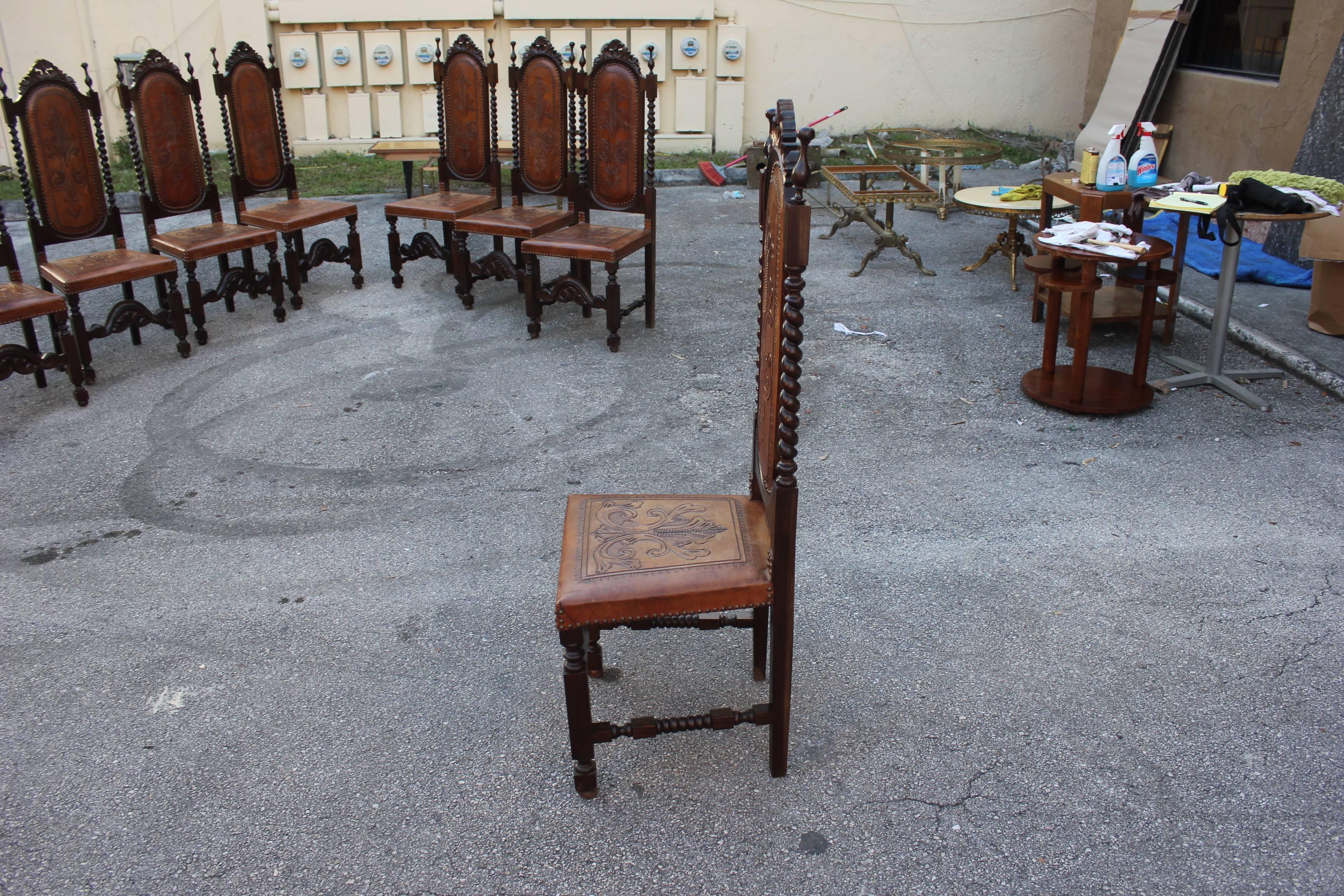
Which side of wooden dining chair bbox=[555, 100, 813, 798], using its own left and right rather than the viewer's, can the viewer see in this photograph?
left

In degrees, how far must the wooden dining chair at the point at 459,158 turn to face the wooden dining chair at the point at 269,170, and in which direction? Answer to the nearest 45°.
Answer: approximately 45° to its right

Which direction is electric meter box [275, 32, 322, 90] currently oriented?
toward the camera

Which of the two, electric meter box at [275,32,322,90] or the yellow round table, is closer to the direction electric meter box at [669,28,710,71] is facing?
the yellow round table

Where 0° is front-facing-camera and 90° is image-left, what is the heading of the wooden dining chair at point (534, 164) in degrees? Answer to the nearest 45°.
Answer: approximately 45°

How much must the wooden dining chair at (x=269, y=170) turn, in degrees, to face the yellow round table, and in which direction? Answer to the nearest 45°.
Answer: approximately 45° to its left

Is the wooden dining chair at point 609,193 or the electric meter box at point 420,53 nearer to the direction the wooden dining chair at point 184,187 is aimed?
the wooden dining chair

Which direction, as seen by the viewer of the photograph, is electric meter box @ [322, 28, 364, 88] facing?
facing the viewer

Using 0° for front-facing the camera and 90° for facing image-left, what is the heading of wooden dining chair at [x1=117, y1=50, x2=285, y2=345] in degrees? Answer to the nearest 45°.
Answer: approximately 315°

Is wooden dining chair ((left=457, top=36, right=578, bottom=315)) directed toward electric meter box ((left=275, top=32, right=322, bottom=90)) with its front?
no

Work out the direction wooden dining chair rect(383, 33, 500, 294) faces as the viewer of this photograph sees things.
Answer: facing the viewer and to the left of the viewer

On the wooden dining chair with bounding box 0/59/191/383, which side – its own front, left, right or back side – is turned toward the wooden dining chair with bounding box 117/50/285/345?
left

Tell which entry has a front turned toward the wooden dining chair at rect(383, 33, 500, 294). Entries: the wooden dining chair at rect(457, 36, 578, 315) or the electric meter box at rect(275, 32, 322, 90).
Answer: the electric meter box

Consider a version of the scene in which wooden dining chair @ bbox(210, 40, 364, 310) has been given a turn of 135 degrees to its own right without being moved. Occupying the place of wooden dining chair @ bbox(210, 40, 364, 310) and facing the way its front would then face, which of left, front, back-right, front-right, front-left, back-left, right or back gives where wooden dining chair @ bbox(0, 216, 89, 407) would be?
front-left

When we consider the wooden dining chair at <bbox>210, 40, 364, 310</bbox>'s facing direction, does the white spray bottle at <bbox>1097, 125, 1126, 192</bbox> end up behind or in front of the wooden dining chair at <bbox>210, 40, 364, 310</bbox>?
in front

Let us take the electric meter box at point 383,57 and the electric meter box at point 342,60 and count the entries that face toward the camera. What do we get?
2

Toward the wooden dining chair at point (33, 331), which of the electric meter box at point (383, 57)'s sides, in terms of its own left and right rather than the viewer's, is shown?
front

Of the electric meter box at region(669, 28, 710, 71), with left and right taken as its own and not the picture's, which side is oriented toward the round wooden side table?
front

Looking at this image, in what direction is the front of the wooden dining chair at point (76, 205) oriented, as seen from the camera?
facing the viewer and to the right of the viewer

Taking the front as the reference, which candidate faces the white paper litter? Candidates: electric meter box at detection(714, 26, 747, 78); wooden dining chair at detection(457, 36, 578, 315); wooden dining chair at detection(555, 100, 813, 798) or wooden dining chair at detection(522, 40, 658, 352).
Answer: the electric meter box

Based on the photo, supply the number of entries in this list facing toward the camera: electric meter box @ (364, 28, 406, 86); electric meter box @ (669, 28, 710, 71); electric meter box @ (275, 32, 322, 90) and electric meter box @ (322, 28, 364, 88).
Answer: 4
